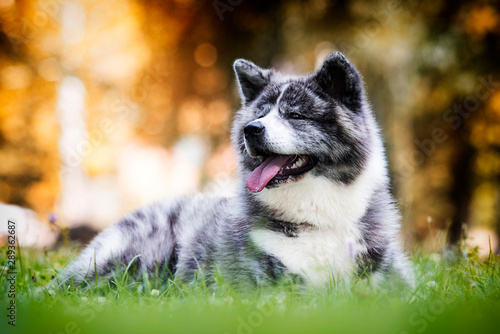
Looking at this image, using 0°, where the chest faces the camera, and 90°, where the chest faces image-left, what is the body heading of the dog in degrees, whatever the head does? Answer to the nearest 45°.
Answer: approximately 315°

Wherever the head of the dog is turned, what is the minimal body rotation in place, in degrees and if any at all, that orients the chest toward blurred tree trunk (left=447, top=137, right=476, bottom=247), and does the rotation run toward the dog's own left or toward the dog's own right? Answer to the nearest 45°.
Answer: approximately 90° to the dog's own left
